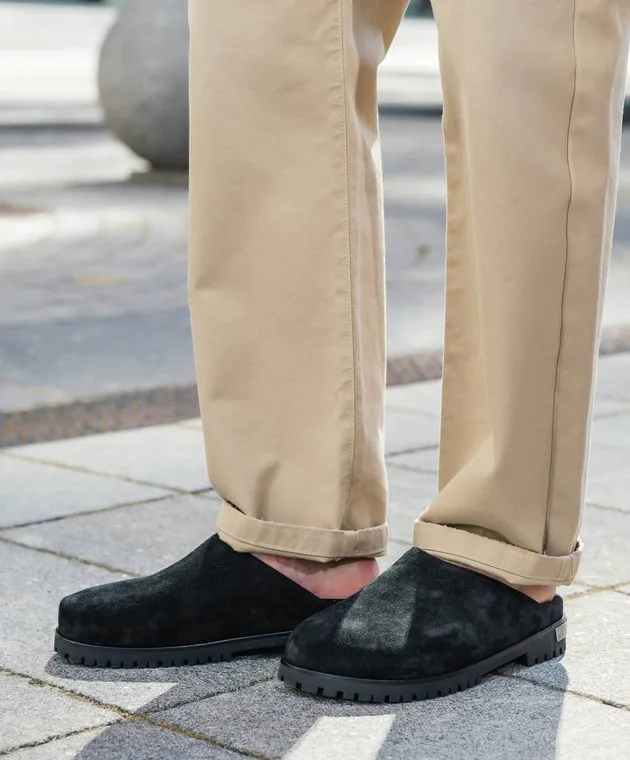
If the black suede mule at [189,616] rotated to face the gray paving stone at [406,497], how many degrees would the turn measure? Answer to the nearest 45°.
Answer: approximately 135° to its right

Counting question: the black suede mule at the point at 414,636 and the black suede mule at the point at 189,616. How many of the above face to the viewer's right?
0

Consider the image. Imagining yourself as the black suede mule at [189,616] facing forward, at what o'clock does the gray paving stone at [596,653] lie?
The gray paving stone is roughly at 6 o'clock from the black suede mule.

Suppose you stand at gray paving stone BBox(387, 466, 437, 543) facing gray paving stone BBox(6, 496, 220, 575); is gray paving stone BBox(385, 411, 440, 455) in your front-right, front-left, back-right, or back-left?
back-right

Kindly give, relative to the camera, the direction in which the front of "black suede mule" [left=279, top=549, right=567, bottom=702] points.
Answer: facing the viewer and to the left of the viewer

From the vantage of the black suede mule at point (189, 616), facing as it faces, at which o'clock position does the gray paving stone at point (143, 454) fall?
The gray paving stone is roughly at 3 o'clock from the black suede mule.

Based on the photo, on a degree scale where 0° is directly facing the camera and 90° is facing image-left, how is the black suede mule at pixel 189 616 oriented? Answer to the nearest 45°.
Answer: approximately 90°

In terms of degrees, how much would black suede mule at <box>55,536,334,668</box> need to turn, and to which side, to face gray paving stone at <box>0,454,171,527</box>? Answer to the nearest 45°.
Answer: approximately 90° to its right

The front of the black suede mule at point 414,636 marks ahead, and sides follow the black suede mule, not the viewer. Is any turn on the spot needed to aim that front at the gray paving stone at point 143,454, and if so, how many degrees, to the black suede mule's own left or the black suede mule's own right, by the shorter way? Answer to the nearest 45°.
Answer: approximately 90° to the black suede mule's own right

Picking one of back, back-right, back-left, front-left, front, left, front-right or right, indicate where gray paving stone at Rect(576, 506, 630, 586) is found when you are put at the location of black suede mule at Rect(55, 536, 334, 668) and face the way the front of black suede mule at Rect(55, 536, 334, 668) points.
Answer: back-right
